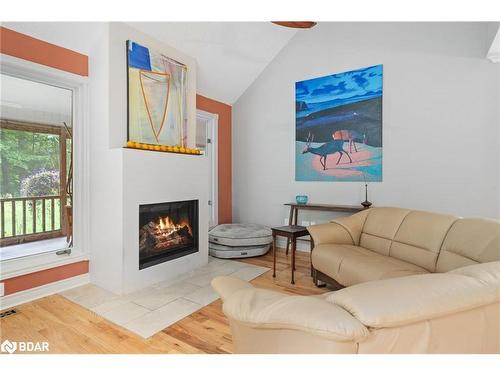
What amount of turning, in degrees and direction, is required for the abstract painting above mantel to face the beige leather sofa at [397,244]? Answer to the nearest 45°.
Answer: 0° — it already faces it

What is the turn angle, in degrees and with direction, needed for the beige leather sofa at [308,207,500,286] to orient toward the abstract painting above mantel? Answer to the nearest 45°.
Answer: approximately 45° to its right

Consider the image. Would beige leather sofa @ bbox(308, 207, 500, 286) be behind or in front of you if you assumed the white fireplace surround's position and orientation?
in front

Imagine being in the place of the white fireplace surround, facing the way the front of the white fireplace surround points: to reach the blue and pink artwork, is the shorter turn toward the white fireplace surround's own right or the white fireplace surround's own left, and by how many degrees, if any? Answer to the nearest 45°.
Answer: approximately 45° to the white fireplace surround's own left

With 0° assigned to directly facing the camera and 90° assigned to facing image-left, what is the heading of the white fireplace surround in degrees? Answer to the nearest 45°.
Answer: approximately 315°

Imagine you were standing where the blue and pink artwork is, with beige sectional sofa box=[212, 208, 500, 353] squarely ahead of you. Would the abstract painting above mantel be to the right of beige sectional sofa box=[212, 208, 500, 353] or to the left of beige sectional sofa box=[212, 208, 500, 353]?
right

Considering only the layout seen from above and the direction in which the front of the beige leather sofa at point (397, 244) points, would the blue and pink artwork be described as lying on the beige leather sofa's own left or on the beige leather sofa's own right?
on the beige leather sofa's own right

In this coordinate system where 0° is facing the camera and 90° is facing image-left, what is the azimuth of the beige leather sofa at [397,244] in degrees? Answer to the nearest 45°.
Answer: approximately 45°

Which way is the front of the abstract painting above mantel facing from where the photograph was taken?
facing the viewer and to the right of the viewer
